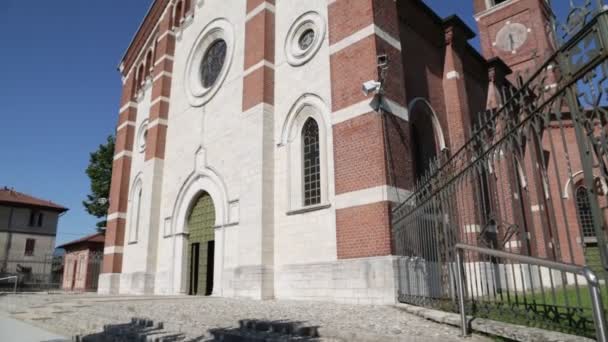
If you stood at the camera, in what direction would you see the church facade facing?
facing the viewer and to the left of the viewer

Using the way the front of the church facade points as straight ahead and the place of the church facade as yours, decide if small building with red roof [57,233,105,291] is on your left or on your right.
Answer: on your right

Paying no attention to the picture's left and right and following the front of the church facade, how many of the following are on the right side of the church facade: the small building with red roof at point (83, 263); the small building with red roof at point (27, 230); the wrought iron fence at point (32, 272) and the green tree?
4

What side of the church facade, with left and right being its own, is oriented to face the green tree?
right

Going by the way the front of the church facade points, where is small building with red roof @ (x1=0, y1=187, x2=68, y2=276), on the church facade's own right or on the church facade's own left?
on the church facade's own right

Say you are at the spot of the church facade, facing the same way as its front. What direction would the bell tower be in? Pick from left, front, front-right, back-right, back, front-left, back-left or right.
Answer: back

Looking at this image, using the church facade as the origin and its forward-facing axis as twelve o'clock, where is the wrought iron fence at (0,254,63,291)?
The wrought iron fence is roughly at 3 o'clock from the church facade.

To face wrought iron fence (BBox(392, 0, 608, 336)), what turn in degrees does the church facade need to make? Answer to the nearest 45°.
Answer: approximately 45° to its left

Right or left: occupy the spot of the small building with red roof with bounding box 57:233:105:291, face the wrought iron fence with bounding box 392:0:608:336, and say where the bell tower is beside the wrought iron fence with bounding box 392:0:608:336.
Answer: left

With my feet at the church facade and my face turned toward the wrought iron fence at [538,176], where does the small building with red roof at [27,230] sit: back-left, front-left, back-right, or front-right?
back-right

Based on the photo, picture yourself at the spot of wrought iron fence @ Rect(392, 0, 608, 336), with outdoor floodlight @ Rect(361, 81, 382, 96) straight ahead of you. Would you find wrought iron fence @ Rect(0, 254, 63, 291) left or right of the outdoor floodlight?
left
